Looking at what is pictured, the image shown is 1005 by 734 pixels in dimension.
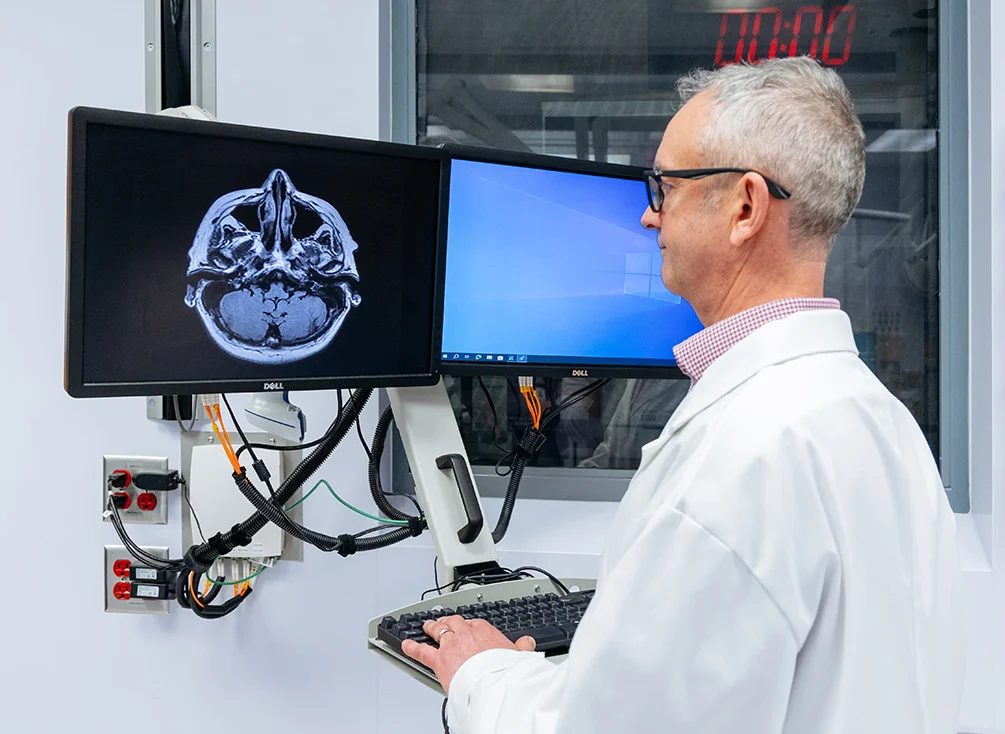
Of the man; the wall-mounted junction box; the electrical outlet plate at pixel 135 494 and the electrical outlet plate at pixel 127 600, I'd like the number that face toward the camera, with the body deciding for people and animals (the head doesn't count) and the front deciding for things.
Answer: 3

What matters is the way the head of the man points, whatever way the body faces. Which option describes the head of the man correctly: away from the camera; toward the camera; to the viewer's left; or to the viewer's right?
to the viewer's left

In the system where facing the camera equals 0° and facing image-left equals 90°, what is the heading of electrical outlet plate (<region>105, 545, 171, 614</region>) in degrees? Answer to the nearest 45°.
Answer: approximately 0°

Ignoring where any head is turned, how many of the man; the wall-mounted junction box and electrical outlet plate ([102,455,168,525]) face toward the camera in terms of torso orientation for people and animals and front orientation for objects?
2

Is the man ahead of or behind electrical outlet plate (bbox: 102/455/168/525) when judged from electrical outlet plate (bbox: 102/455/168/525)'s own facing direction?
ahead

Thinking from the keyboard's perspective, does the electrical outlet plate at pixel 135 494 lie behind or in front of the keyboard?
behind

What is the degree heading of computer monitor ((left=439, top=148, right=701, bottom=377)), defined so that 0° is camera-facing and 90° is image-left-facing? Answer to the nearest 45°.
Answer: approximately 315°

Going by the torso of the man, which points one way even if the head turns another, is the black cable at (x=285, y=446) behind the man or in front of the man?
in front

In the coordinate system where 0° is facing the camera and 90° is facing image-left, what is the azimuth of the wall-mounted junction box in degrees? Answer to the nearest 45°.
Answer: approximately 0°

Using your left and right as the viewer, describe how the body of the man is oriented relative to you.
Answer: facing away from the viewer and to the left of the viewer
